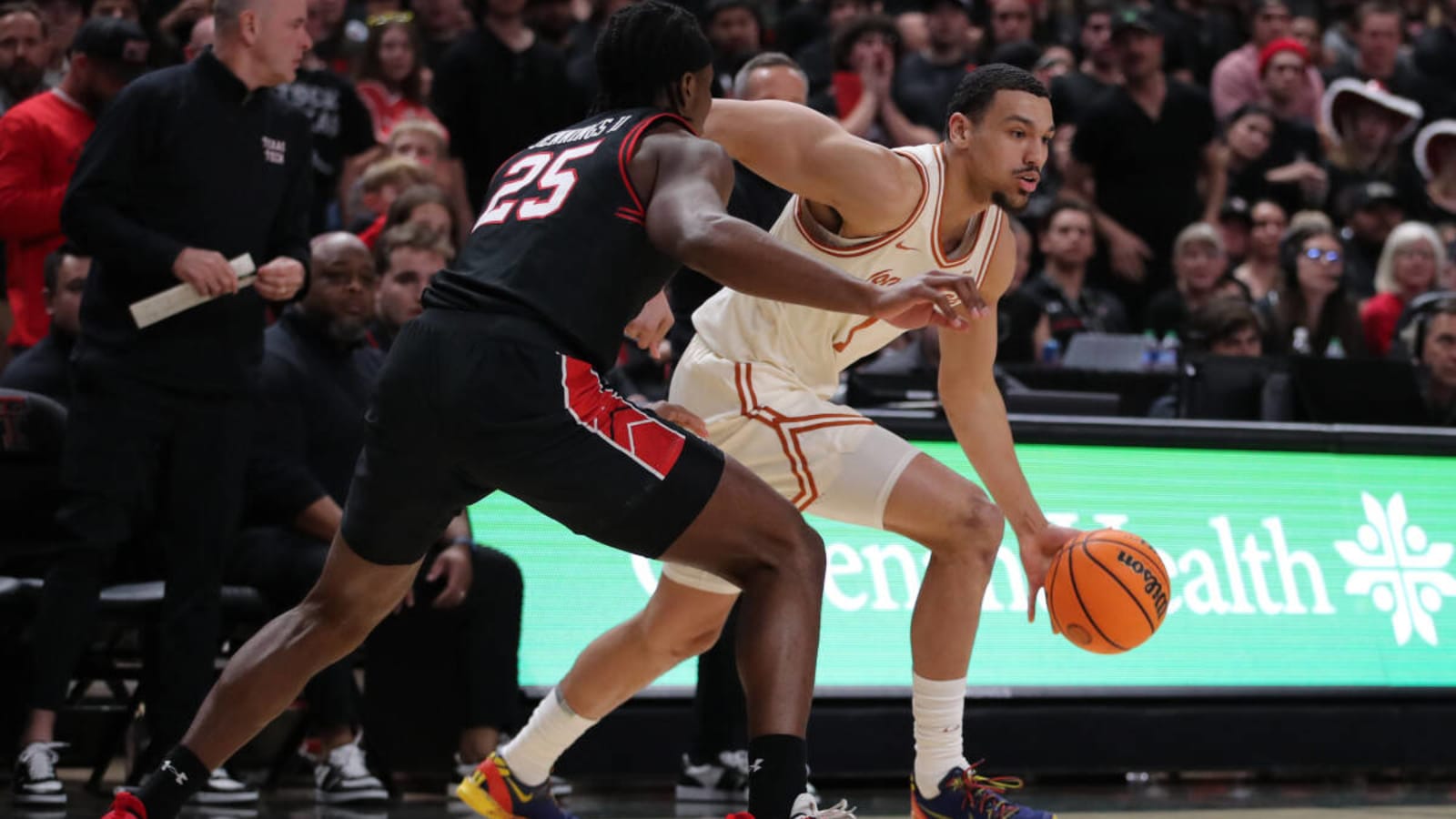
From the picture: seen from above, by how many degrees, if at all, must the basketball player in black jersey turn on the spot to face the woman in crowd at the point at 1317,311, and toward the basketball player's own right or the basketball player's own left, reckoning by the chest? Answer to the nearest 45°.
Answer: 0° — they already face them

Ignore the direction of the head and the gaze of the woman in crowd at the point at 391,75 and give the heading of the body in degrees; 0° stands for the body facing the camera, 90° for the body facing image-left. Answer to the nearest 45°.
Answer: approximately 0°

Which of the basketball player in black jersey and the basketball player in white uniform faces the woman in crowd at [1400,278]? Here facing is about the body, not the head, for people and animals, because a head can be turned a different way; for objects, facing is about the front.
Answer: the basketball player in black jersey

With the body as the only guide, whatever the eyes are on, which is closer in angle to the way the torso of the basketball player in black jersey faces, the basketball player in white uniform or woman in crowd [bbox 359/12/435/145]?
the basketball player in white uniform

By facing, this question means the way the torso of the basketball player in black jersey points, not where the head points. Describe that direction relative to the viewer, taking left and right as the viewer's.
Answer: facing away from the viewer and to the right of the viewer

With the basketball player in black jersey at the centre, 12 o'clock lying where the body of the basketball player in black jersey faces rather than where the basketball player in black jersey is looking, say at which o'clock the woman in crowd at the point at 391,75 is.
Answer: The woman in crowd is roughly at 10 o'clock from the basketball player in black jersey.

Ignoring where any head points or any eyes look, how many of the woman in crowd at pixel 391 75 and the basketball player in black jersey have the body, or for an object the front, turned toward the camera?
1

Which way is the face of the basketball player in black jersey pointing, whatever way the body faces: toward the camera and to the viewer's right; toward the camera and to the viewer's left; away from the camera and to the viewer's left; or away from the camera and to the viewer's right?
away from the camera and to the viewer's right

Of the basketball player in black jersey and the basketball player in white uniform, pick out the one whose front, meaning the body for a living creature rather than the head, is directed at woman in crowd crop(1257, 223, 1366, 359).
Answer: the basketball player in black jersey
